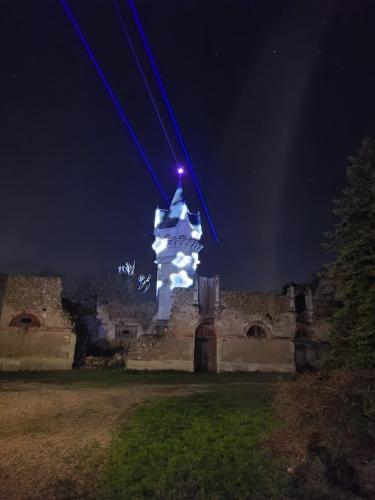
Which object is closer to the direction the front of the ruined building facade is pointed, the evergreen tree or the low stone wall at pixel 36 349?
the evergreen tree

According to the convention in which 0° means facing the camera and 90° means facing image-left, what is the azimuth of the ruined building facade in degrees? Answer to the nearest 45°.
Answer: approximately 0°

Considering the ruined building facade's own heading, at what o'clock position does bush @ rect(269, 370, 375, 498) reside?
The bush is roughly at 12 o'clock from the ruined building facade.

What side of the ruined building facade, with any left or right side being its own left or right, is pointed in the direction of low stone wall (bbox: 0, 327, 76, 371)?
right

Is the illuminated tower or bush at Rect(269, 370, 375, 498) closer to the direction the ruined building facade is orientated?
the bush

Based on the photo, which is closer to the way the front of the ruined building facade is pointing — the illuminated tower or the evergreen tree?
the evergreen tree

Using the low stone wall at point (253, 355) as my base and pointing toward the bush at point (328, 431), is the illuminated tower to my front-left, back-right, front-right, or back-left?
back-right

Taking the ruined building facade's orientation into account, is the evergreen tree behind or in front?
in front

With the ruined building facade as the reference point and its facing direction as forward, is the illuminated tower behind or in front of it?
behind

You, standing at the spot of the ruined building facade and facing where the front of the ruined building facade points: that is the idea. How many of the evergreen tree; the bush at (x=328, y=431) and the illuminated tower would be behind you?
1
